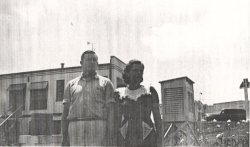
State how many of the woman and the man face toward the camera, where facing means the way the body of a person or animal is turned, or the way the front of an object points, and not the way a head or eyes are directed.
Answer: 2

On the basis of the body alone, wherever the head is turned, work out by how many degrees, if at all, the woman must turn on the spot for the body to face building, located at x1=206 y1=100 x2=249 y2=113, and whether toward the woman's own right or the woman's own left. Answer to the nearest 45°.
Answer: approximately 180°

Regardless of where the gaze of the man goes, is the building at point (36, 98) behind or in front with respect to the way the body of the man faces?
behind

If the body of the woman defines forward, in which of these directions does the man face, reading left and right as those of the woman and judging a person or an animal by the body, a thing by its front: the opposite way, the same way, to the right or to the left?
the same way

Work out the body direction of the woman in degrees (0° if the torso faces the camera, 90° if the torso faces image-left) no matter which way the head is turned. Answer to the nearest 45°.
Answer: approximately 0°

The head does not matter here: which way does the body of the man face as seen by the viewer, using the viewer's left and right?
facing the viewer

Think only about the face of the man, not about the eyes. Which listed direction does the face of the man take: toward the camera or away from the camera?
toward the camera
